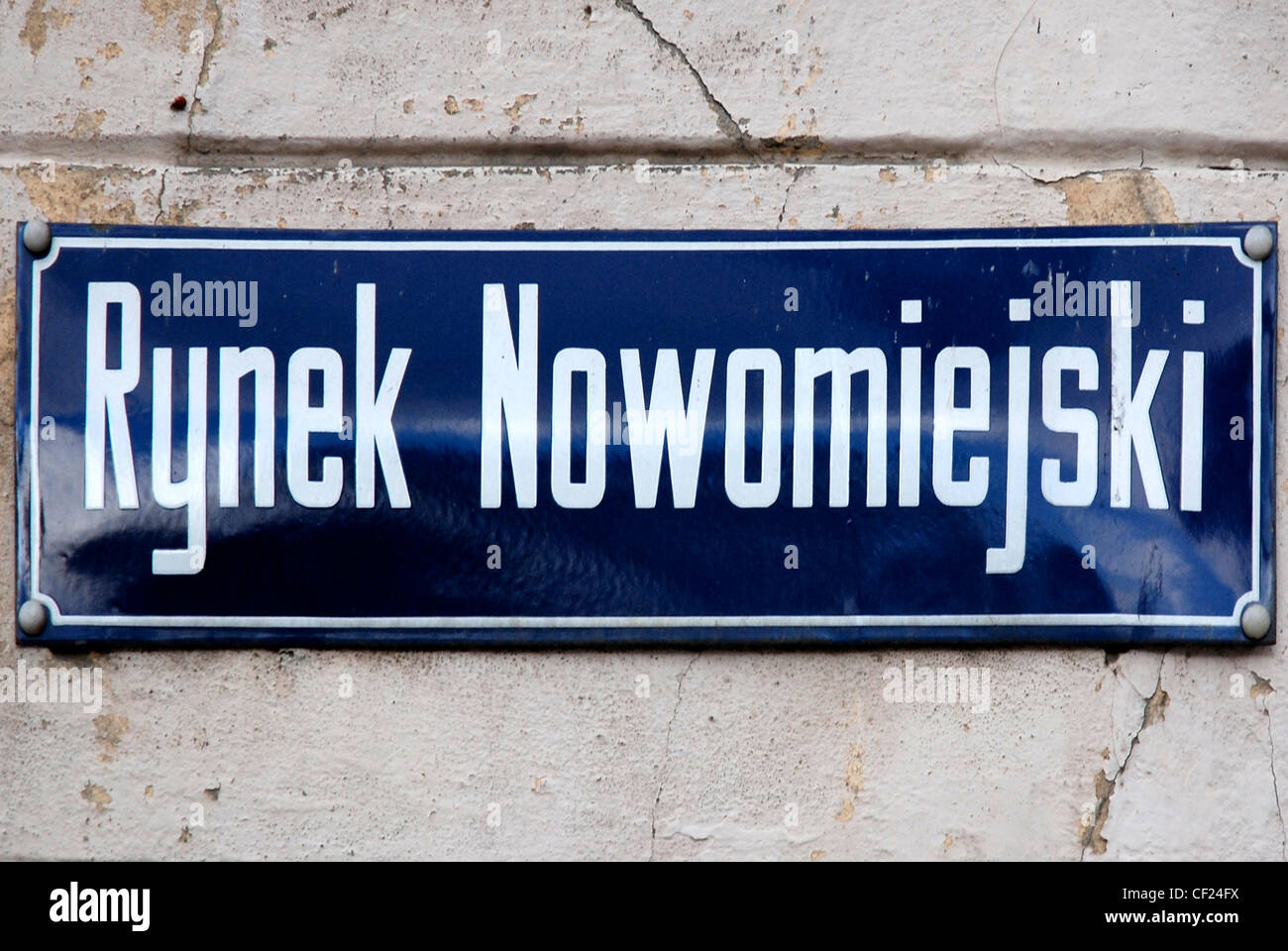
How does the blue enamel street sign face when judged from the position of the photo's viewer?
facing the viewer
